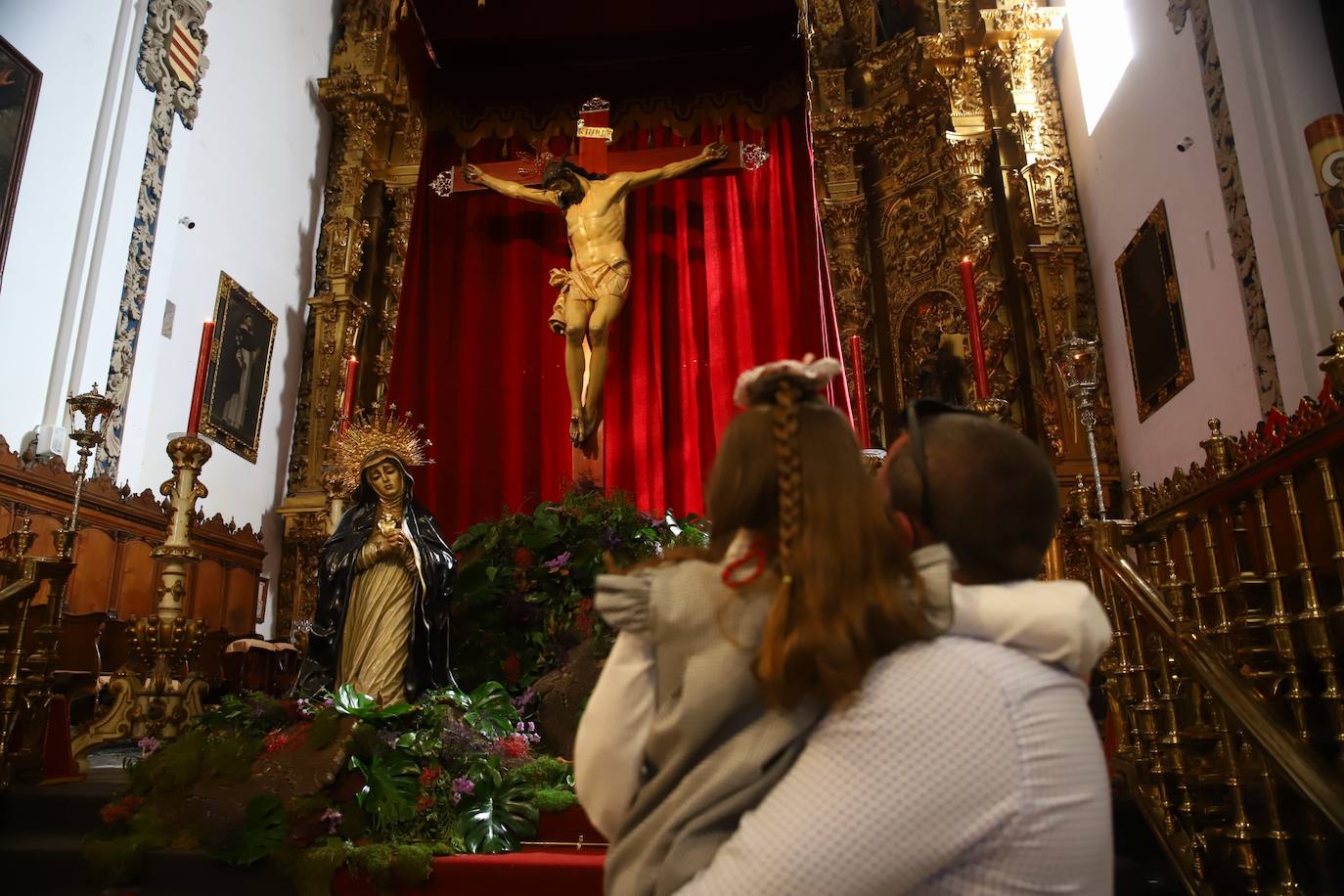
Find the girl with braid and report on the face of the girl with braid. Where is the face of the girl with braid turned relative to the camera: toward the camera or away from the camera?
away from the camera

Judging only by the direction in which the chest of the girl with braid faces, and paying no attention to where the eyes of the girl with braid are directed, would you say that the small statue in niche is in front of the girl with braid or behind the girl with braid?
in front

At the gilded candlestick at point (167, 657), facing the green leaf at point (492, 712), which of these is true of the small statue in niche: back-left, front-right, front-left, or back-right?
front-left

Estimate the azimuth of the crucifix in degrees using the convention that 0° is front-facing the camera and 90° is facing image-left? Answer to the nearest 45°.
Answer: approximately 0°

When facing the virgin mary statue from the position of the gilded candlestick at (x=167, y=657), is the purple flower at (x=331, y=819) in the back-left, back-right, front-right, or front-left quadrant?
front-right

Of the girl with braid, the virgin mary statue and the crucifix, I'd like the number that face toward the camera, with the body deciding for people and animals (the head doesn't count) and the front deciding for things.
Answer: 2

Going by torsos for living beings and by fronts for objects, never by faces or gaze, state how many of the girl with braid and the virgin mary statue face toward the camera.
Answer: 1

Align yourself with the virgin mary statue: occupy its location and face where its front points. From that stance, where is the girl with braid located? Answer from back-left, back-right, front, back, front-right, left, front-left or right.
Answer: front

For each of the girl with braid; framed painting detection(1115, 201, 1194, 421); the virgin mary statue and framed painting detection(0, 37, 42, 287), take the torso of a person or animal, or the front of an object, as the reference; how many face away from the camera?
1

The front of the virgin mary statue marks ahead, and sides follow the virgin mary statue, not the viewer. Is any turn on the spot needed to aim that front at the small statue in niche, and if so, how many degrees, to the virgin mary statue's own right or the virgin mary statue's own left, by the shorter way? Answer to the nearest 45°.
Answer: approximately 90° to the virgin mary statue's own left

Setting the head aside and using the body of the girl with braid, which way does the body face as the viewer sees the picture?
away from the camera

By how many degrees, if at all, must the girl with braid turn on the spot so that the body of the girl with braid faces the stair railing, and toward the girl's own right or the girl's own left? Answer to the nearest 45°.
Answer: approximately 45° to the girl's own right

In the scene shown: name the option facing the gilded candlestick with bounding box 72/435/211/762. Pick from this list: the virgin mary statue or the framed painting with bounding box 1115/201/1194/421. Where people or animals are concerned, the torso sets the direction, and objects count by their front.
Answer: the framed painting

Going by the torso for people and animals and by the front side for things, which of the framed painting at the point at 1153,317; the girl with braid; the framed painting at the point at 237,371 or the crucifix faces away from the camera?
the girl with braid

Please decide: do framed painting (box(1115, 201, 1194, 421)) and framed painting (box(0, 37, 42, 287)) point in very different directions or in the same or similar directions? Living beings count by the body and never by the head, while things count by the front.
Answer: very different directions

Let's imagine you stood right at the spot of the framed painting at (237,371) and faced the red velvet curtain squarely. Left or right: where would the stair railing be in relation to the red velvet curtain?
right

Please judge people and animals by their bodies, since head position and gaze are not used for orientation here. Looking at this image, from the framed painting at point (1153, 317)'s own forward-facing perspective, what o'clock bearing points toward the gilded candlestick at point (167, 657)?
The gilded candlestick is roughly at 12 o'clock from the framed painting.
